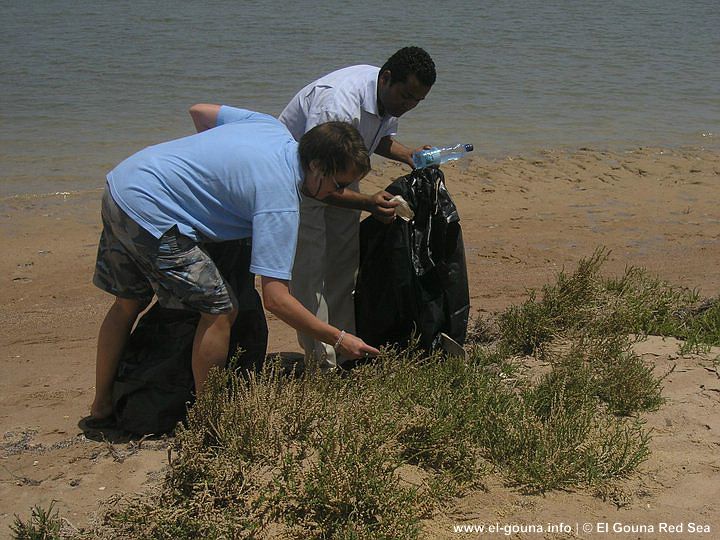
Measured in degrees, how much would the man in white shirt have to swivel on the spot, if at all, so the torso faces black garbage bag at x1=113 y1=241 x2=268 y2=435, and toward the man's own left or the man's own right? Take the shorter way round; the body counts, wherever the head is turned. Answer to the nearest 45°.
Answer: approximately 90° to the man's own right

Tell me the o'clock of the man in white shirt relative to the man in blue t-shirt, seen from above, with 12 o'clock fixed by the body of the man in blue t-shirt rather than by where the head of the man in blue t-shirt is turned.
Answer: The man in white shirt is roughly at 10 o'clock from the man in blue t-shirt.

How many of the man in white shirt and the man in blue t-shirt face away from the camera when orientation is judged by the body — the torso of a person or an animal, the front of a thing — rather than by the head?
0

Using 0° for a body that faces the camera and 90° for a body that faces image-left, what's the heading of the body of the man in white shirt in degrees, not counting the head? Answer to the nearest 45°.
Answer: approximately 315°

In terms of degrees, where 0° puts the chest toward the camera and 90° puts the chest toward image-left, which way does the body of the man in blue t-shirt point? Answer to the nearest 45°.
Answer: approximately 270°

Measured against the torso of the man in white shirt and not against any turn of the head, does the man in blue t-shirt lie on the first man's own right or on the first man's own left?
on the first man's own right
